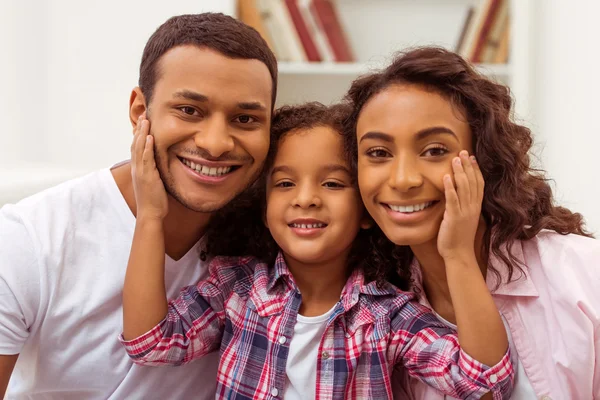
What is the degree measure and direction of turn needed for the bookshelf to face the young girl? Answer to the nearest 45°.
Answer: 0° — it already faces them

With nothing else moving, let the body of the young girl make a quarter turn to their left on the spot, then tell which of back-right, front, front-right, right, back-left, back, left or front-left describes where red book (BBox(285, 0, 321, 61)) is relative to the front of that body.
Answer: left

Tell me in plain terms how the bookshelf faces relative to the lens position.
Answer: facing the viewer

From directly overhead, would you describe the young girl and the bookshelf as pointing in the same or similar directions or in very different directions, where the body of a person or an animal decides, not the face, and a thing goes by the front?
same or similar directions

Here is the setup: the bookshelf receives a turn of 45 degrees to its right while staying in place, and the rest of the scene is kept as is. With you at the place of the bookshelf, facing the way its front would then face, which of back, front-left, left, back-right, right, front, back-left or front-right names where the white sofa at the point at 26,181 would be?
front

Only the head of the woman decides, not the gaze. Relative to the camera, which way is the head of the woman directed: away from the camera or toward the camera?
toward the camera

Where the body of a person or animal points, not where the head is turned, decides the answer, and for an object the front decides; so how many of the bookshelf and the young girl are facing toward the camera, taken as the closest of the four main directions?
2
